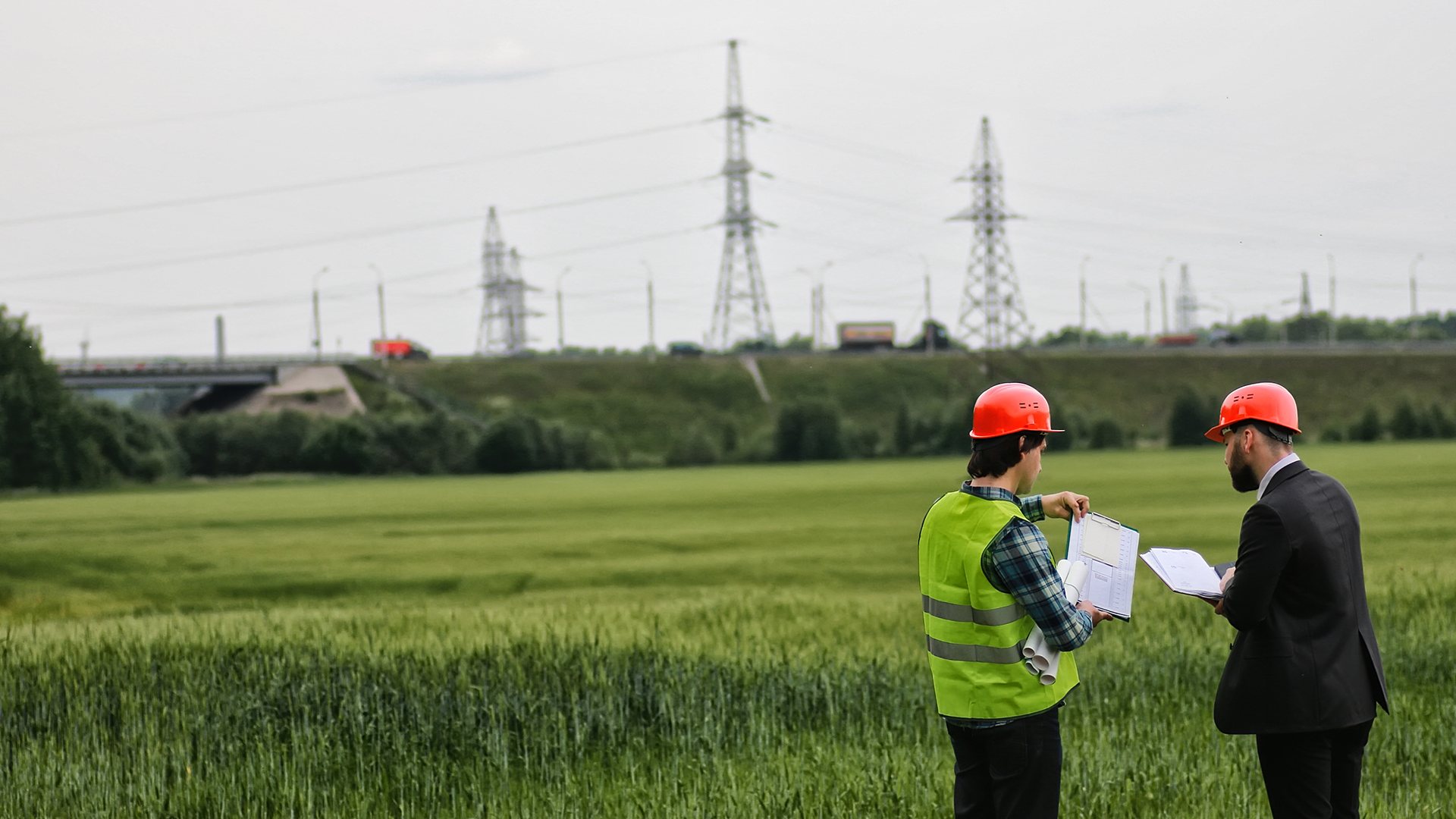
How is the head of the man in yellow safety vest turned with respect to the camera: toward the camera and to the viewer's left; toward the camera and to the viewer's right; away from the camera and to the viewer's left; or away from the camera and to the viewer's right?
away from the camera and to the viewer's right

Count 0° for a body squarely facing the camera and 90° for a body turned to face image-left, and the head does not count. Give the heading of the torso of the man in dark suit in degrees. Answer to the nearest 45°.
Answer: approximately 135°

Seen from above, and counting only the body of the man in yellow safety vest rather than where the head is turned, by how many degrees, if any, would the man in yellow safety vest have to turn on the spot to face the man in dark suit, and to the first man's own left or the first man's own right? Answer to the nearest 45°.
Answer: approximately 45° to the first man's own right

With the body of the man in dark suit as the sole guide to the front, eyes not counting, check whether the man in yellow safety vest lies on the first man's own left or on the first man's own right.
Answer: on the first man's own left

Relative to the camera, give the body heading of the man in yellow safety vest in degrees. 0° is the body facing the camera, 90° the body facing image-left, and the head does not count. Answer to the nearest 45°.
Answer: approximately 225°

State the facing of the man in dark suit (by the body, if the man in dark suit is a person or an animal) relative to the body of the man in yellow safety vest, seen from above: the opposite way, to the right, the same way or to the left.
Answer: to the left

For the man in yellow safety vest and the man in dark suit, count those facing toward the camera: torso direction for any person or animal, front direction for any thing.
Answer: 0
